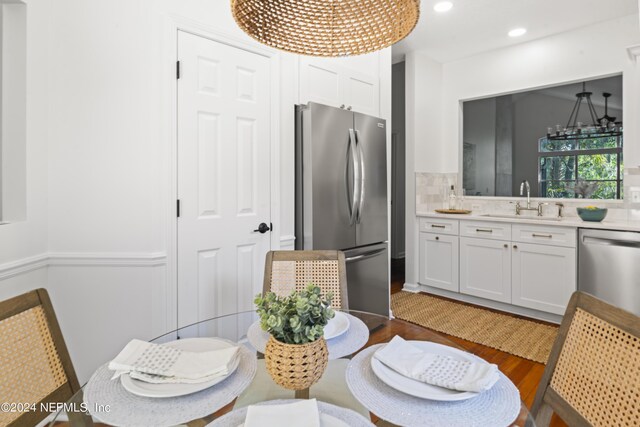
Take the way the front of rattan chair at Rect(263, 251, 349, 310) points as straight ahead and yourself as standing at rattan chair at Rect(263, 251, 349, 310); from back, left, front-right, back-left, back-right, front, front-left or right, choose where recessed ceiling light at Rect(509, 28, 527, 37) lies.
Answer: back-left

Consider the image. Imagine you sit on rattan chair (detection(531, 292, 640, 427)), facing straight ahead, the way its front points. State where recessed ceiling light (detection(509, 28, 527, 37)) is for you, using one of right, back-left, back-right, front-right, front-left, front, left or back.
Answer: back-right

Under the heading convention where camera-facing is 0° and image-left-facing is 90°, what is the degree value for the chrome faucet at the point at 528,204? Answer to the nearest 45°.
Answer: approximately 45°

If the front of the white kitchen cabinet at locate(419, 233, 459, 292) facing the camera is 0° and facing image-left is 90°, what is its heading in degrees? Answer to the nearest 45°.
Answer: approximately 45°
